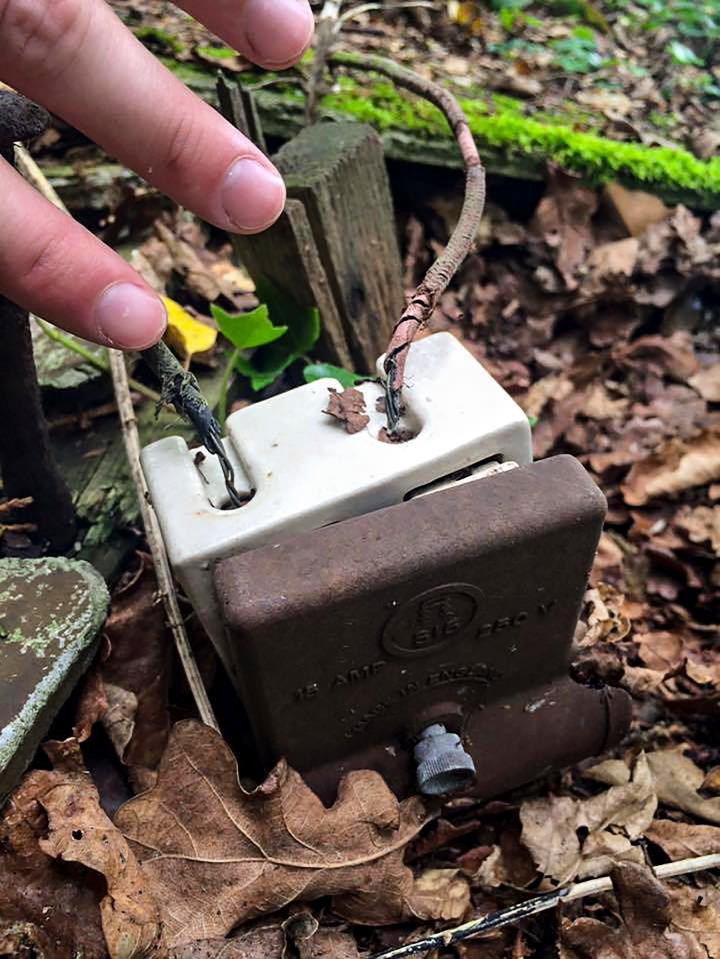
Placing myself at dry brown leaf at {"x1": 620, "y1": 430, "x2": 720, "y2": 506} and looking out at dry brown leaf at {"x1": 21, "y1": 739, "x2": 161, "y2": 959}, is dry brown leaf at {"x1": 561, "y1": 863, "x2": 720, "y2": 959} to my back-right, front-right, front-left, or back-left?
front-left

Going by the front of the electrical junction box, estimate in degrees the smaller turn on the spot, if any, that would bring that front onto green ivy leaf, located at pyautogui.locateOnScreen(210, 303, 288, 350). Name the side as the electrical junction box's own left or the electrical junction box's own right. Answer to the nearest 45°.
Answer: approximately 180°

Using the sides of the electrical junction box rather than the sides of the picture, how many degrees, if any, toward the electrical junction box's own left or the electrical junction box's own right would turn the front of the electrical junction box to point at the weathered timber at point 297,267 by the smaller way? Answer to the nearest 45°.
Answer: approximately 180°

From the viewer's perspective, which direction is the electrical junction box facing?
toward the camera

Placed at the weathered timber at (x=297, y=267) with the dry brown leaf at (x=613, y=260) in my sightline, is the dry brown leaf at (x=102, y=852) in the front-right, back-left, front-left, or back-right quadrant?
back-right

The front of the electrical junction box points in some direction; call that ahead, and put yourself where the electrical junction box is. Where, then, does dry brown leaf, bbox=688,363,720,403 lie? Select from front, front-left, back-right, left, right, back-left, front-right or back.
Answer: back-left
